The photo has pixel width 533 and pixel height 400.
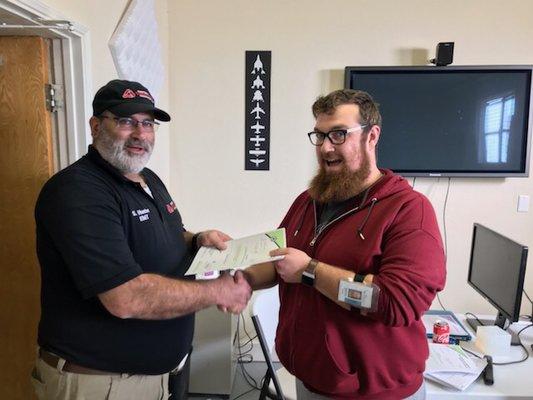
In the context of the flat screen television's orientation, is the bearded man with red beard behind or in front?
in front

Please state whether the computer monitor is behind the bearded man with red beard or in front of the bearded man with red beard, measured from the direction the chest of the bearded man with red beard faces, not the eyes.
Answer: behind

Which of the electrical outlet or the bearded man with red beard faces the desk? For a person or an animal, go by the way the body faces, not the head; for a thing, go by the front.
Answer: the electrical outlet

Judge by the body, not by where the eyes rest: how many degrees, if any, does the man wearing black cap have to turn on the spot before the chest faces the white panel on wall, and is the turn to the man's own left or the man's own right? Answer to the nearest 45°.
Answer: approximately 135° to the man's own left

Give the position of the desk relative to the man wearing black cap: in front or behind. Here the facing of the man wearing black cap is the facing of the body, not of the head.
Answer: in front

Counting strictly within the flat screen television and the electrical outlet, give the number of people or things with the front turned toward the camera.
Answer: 2

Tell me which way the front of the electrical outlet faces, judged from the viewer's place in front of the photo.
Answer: facing the viewer

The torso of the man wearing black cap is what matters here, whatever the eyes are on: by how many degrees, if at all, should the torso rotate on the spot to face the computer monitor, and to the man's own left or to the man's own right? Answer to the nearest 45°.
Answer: approximately 45° to the man's own left

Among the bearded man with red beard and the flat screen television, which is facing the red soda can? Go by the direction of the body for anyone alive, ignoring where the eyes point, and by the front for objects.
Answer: the flat screen television

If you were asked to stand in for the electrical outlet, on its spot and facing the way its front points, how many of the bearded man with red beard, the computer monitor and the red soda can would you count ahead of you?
3

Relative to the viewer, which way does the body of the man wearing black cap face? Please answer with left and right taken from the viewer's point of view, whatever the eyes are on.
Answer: facing the viewer and to the right of the viewer

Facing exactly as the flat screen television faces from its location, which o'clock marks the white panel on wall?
The white panel on wall is roughly at 2 o'clock from the flat screen television.

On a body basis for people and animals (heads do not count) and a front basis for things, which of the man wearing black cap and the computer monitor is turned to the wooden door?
the computer monitor
